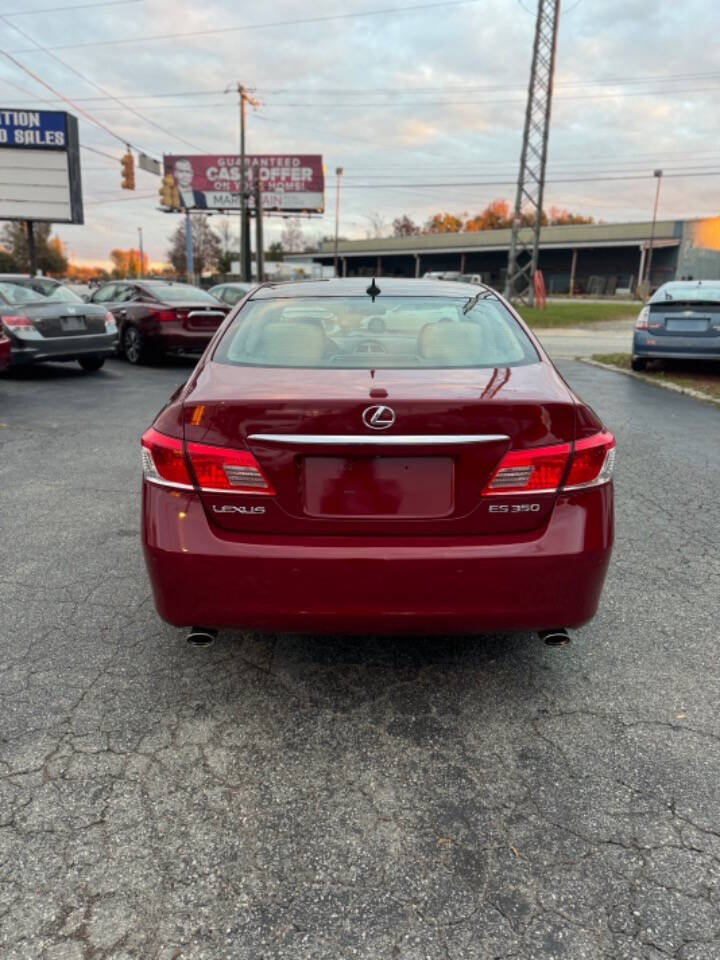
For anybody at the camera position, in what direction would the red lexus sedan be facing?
facing away from the viewer

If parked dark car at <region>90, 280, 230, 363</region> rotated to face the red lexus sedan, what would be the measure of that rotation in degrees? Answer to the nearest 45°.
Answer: approximately 135° to its left

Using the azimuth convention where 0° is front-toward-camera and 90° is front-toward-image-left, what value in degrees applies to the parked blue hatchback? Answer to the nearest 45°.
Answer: approximately 180°

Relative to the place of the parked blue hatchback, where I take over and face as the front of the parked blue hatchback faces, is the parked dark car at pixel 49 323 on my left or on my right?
on my left

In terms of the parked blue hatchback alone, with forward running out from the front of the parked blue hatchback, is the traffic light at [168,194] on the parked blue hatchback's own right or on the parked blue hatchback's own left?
on the parked blue hatchback's own left

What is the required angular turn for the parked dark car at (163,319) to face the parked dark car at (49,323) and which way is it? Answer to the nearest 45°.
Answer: approximately 90° to its left

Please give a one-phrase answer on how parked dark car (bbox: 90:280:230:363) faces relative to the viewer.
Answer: facing away from the viewer and to the left of the viewer

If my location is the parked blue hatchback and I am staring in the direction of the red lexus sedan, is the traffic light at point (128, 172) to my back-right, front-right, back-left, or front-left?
back-right

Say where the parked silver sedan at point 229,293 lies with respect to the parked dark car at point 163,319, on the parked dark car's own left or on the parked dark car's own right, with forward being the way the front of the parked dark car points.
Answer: on the parked dark car's own right

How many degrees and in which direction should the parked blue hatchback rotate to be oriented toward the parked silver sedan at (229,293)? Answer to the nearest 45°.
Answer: approximately 90° to its left

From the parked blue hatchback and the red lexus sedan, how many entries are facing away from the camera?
2
